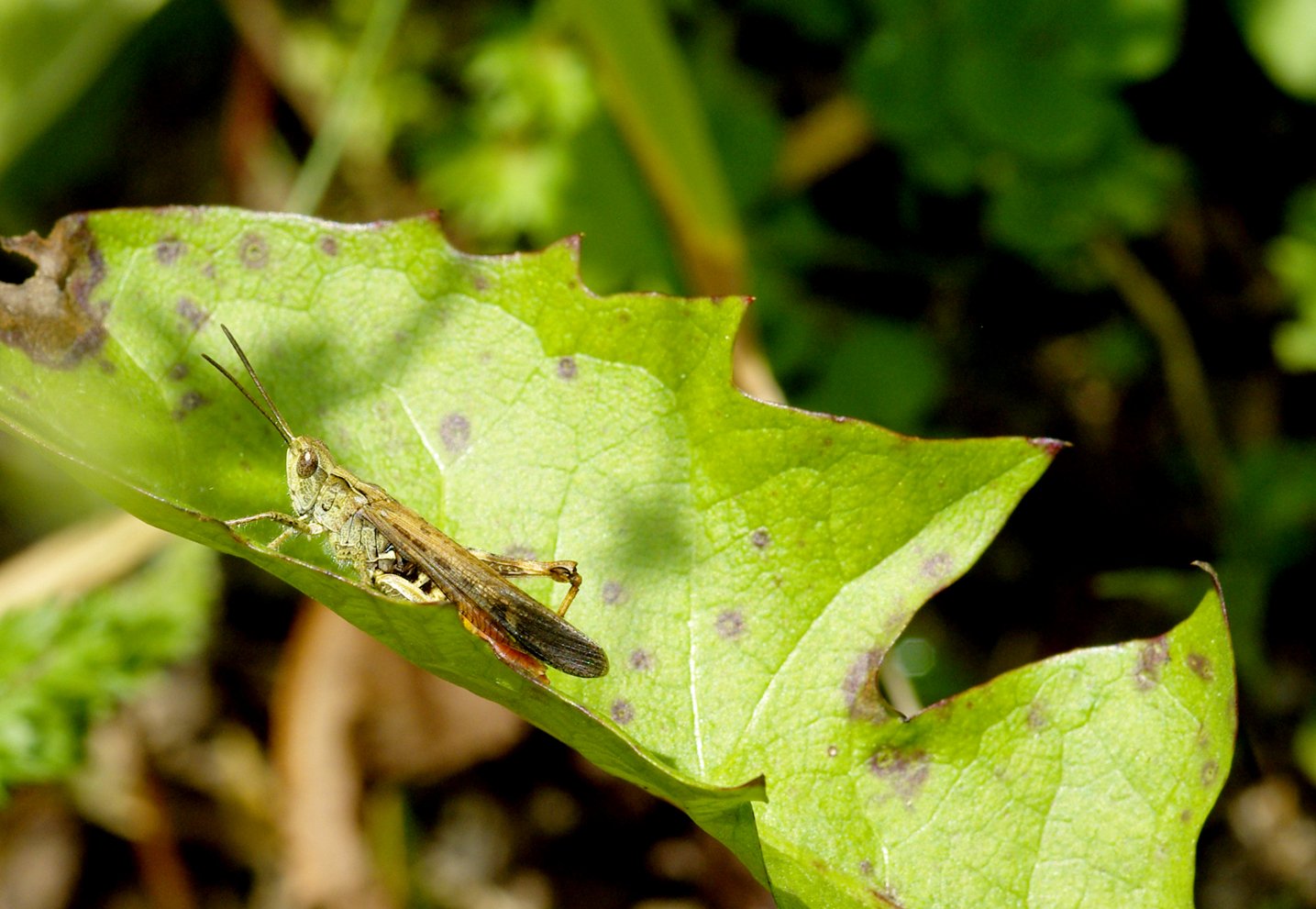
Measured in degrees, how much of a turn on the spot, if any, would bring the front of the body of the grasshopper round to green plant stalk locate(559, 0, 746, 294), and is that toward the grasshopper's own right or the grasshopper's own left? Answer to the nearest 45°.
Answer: approximately 135° to the grasshopper's own right

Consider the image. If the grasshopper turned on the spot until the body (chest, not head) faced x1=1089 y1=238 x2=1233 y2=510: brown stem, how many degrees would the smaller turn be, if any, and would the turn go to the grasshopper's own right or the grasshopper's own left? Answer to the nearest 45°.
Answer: approximately 135° to the grasshopper's own right

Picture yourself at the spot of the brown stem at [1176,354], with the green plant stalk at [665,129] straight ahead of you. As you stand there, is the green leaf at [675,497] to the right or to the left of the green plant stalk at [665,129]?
left

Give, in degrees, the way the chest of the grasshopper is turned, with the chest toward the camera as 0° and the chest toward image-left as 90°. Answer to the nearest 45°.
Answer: approximately 90°
